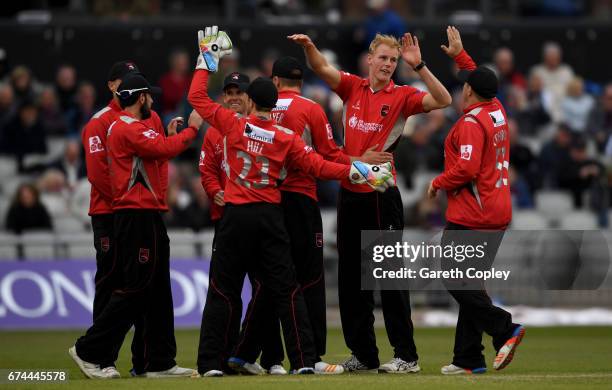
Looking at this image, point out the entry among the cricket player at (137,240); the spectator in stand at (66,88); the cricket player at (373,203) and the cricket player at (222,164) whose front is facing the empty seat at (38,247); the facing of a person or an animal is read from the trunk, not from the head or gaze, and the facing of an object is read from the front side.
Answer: the spectator in stand

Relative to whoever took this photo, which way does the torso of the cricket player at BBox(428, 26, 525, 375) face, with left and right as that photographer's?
facing away from the viewer and to the left of the viewer

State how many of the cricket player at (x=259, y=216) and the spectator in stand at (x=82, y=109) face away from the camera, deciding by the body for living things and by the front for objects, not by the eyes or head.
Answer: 1

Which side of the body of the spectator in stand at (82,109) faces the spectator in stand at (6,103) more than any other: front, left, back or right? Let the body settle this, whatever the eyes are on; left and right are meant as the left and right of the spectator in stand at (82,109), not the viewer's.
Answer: right

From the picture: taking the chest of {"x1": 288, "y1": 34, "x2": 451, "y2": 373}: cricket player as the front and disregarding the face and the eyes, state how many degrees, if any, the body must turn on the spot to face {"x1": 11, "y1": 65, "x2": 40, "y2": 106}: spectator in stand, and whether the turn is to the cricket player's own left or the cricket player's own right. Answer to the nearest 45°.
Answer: approximately 135° to the cricket player's own right

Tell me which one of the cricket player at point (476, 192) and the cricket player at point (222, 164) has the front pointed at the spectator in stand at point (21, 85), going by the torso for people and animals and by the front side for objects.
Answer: the cricket player at point (476, 192)
